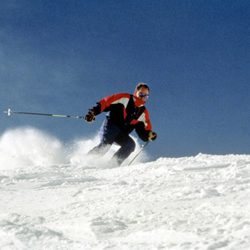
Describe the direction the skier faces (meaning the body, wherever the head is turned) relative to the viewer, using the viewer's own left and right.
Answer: facing the viewer and to the right of the viewer

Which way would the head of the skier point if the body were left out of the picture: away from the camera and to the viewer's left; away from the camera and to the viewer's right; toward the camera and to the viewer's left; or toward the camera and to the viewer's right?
toward the camera and to the viewer's right
